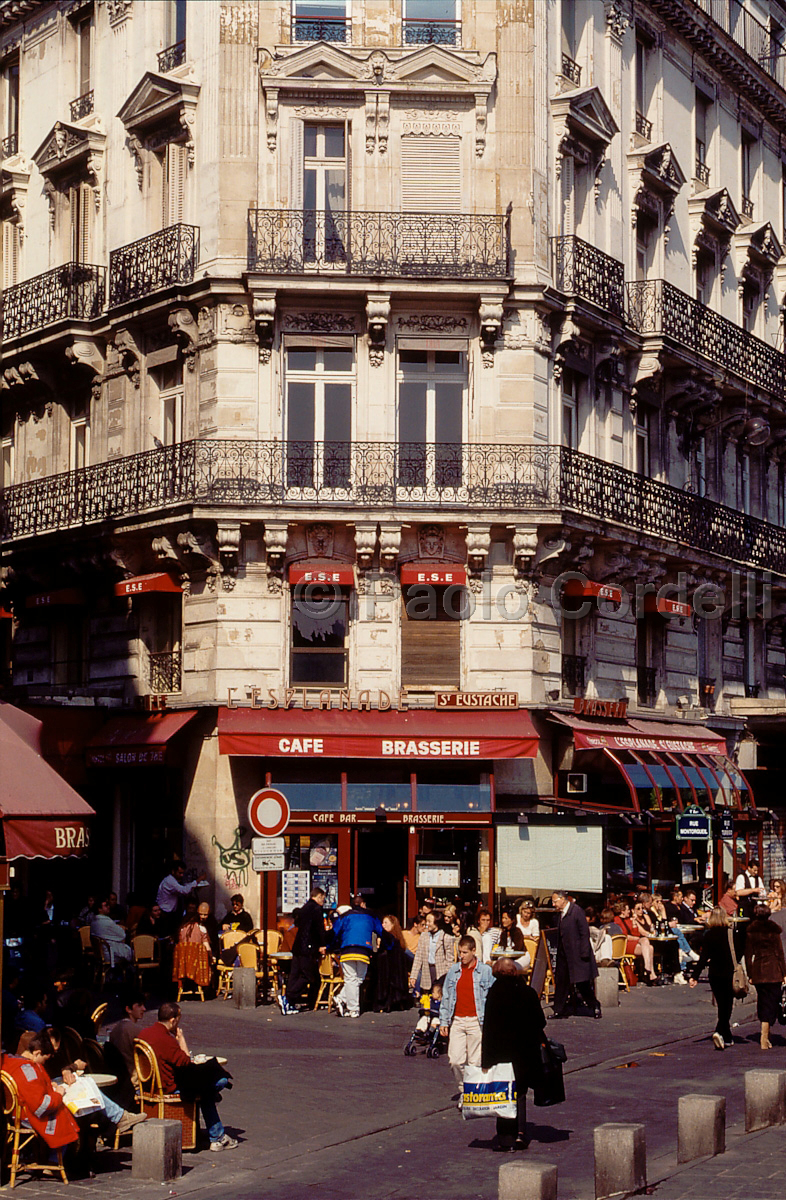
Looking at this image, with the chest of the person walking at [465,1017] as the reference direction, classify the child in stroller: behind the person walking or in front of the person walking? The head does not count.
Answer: behind

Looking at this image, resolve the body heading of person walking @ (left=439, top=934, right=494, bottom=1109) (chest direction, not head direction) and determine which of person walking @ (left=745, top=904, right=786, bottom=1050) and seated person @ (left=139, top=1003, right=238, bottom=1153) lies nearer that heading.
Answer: the seated person

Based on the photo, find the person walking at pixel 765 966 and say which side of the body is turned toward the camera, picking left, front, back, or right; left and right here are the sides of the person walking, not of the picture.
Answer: back

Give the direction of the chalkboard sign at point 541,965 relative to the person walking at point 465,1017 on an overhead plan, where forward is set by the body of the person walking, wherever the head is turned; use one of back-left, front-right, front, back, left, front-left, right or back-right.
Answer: back

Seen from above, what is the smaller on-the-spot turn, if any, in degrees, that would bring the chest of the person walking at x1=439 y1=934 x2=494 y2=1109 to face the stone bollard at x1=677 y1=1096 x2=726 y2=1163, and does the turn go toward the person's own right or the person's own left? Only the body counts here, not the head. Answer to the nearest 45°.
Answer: approximately 45° to the person's own left

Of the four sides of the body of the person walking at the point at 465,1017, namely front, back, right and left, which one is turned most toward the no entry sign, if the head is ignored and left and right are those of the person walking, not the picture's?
back

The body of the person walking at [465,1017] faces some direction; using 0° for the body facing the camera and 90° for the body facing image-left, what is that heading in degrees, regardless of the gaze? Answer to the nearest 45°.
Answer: approximately 0°

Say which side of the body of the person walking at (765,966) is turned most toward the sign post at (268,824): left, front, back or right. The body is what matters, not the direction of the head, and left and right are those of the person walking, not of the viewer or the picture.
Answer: left

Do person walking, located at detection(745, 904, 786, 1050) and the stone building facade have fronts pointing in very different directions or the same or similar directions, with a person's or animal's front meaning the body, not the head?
very different directions

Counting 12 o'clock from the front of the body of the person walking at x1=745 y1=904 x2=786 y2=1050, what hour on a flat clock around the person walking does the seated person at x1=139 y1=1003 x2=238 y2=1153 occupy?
The seated person is roughly at 7 o'clock from the person walking.
